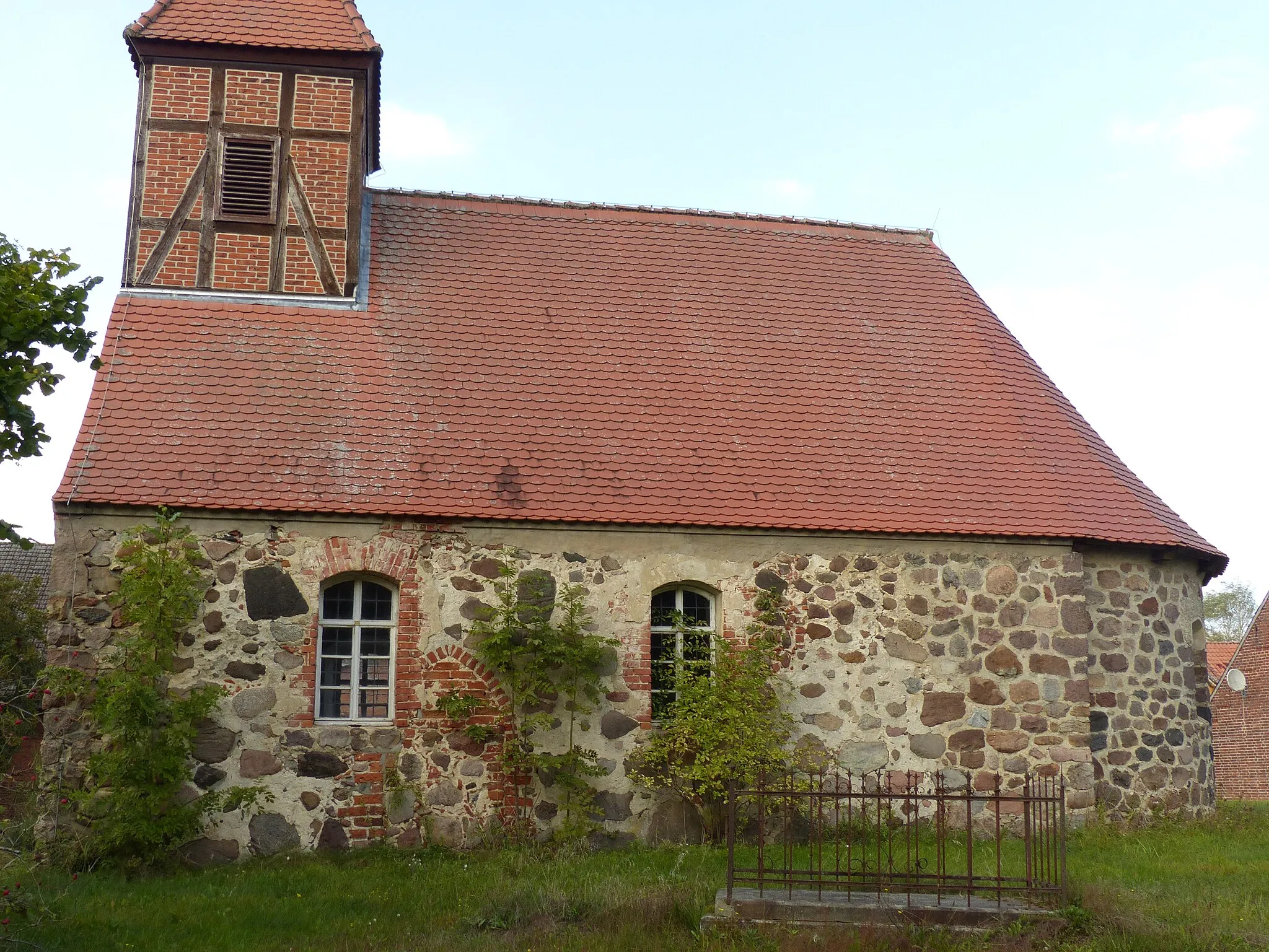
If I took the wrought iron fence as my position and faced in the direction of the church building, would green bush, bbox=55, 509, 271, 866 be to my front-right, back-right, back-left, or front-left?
front-left

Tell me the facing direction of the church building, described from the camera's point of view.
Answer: facing to the left of the viewer
